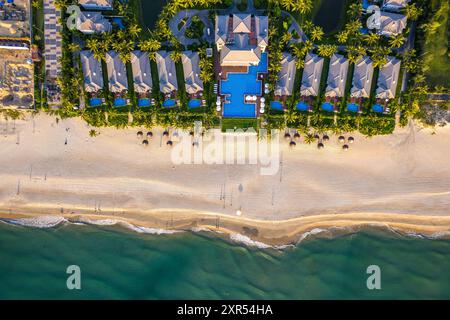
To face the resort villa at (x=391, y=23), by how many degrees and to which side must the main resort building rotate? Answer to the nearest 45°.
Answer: approximately 90° to its left

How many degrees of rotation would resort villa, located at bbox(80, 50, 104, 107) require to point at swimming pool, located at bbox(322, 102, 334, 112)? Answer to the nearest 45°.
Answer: approximately 90° to its left

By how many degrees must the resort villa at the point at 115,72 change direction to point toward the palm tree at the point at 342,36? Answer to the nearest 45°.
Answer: approximately 90° to its left

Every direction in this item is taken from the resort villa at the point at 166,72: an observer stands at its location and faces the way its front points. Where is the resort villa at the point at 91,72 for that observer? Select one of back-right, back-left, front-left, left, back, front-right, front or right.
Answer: right

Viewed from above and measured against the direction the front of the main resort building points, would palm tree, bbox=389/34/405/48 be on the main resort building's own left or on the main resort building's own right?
on the main resort building's own left

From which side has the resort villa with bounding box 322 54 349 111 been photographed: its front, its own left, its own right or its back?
front

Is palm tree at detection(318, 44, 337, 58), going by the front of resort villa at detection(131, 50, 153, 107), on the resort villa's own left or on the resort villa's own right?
on the resort villa's own left

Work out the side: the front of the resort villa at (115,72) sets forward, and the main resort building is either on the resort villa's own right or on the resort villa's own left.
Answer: on the resort villa's own left

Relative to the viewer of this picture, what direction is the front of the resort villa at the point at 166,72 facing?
facing the viewer

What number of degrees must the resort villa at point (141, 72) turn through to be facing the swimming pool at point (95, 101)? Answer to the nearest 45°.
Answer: approximately 90° to its right
